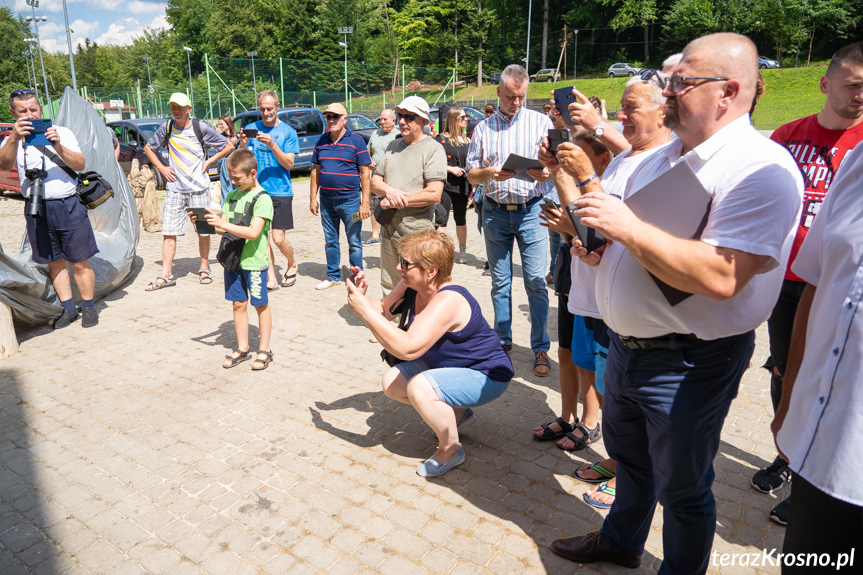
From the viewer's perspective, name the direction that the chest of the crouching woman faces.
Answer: to the viewer's left

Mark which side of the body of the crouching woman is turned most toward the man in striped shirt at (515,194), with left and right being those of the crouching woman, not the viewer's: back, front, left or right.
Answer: right

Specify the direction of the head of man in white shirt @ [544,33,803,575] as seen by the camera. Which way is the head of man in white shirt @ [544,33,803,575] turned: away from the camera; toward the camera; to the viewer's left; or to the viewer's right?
to the viewer's left

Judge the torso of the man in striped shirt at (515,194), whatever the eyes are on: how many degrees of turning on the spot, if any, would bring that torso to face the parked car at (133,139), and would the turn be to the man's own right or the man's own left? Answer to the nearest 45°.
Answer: approximately 135° to the man's own right

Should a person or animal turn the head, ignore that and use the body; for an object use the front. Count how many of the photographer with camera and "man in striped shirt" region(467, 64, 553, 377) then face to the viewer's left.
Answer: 0

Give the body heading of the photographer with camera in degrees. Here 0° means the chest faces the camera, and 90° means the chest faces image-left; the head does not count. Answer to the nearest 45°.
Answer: approximately 0°
